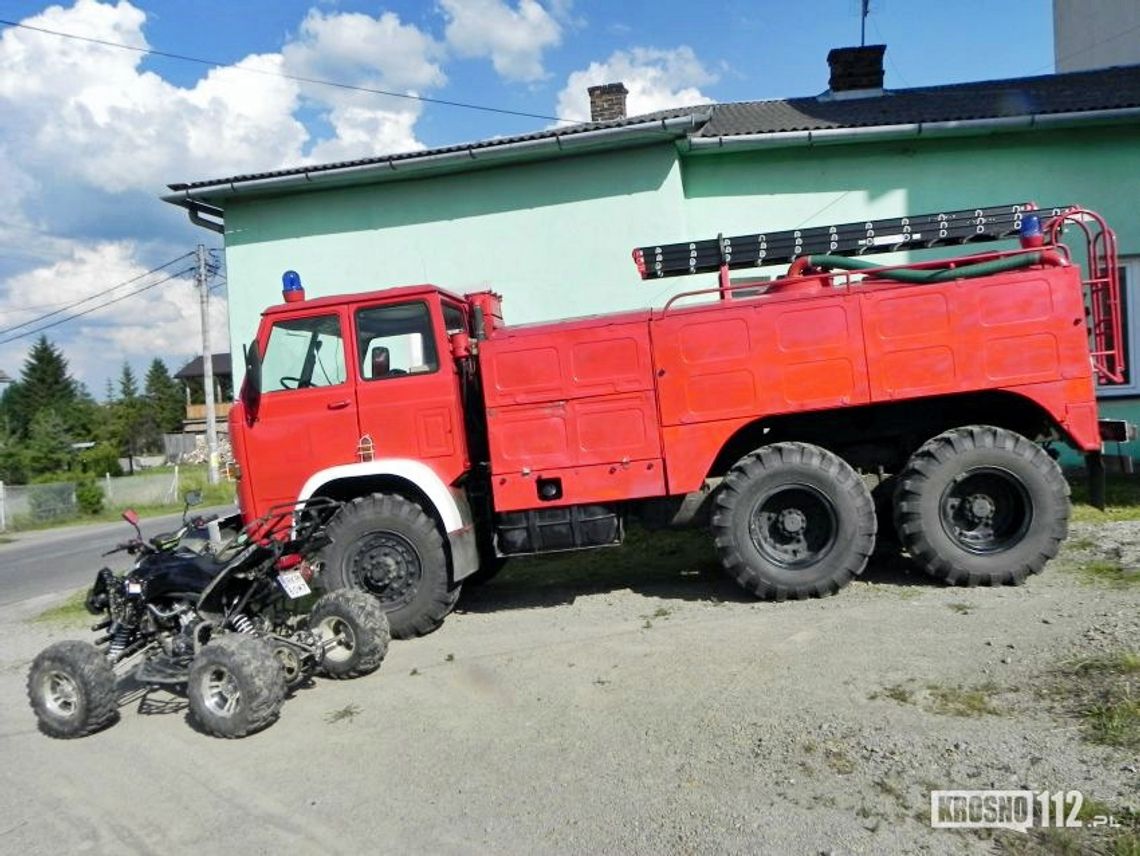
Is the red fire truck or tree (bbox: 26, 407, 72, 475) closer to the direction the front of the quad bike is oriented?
the tree

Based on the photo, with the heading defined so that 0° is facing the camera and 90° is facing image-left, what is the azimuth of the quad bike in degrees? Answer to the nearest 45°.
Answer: approximately 135°

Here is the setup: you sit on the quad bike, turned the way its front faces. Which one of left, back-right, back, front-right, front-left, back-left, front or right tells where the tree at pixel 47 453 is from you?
front-right

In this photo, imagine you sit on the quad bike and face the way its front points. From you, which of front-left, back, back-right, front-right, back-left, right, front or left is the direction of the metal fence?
front-right

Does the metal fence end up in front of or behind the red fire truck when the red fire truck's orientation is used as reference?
in front

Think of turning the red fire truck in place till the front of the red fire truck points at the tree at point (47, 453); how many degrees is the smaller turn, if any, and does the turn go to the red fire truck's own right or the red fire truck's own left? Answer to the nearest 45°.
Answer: approximately 45° to the red fire truck's own right

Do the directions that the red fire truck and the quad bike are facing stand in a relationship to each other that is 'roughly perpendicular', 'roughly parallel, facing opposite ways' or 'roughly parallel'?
roughly parallel

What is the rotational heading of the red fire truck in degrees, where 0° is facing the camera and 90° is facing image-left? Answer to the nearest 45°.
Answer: approximately 90°

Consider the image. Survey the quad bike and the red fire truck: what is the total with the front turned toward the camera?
0
